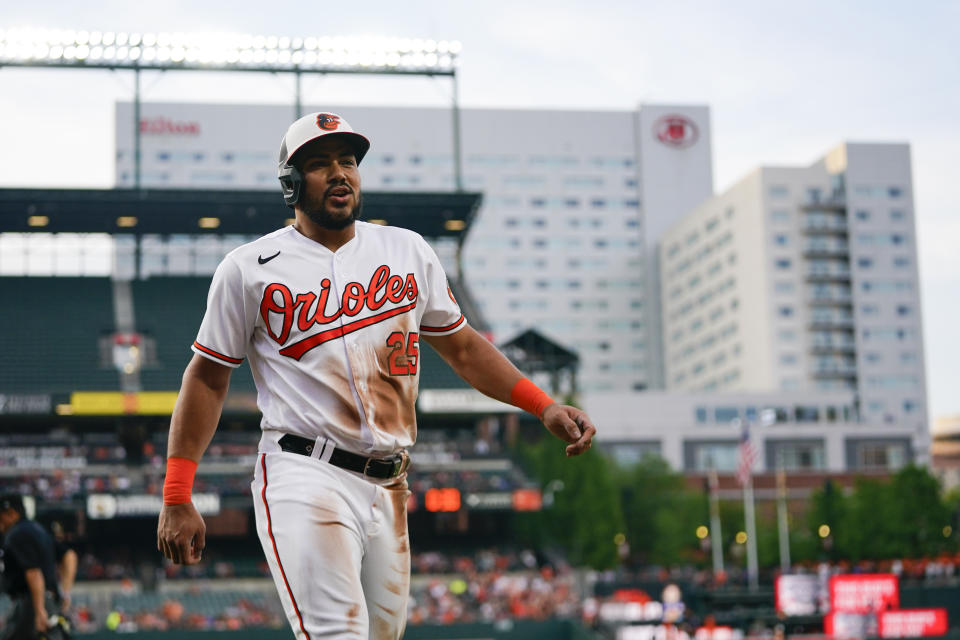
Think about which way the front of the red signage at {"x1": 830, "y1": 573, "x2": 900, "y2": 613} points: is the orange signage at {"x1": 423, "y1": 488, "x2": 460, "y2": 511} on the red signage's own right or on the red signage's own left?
on the red signage's own right

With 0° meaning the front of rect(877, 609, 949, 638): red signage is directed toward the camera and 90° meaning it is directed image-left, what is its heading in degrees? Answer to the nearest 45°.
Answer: approximately 0°

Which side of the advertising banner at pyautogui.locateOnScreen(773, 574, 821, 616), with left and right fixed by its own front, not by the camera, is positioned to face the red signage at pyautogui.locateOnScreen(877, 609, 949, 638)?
left

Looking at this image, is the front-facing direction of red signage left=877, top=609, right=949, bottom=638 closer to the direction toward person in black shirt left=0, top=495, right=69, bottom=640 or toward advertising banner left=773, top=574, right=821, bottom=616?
the person in black shirt

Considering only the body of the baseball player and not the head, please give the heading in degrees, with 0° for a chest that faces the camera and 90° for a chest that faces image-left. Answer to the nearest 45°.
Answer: approximately 315°

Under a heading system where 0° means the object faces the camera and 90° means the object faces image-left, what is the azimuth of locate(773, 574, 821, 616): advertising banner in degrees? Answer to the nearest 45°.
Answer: approximately 0°

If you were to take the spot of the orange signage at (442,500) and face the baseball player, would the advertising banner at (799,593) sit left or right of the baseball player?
left

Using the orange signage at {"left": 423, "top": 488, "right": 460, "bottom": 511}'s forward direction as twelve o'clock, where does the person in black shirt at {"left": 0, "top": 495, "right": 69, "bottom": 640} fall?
The person in black shirt is roughly at 12 o'clock from the orange signage.

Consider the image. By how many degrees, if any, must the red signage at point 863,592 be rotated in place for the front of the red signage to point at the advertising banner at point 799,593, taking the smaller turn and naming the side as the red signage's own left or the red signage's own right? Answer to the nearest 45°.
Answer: approximately 90° to the red signage's own right

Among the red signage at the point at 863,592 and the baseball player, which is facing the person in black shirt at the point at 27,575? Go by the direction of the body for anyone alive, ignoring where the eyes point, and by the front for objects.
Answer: the red signage

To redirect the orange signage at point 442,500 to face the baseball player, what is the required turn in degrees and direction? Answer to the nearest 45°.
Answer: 0° — it already faces them
